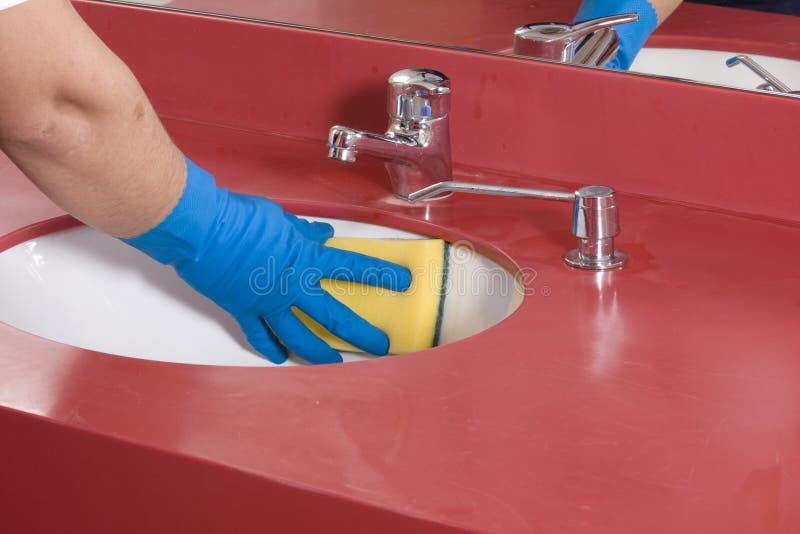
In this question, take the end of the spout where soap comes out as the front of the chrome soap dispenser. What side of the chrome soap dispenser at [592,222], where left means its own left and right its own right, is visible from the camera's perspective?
left

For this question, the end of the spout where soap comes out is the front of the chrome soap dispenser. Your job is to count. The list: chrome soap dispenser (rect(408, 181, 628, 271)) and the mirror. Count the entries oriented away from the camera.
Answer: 0

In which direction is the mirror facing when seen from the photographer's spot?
facing the viewer and to the left of the viewer
